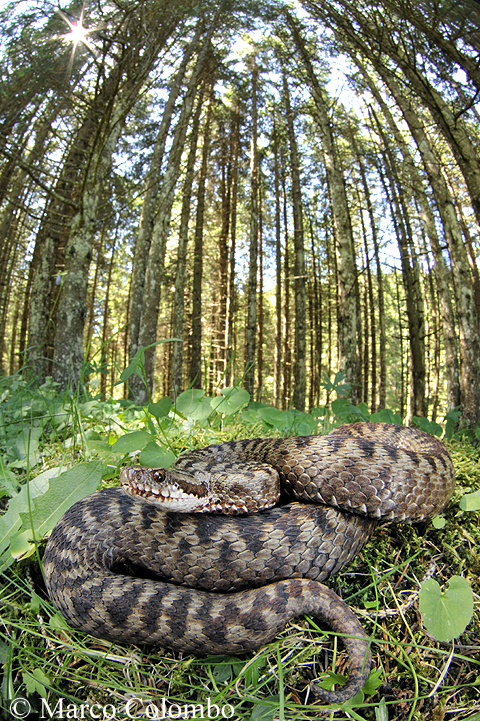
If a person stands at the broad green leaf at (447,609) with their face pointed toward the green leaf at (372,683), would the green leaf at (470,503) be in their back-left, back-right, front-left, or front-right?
back-right
